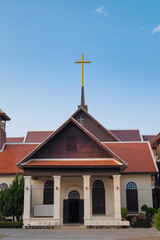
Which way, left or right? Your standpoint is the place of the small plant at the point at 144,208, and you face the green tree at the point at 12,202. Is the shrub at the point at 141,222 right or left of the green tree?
left

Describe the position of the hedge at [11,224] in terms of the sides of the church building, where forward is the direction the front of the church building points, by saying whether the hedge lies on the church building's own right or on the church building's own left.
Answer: on the church building's own right

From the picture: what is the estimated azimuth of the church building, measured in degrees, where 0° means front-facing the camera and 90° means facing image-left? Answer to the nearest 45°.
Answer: approximately 0°

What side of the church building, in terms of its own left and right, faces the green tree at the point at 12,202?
right

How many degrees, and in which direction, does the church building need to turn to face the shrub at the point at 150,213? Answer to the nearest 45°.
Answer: approximately 90° to its left
